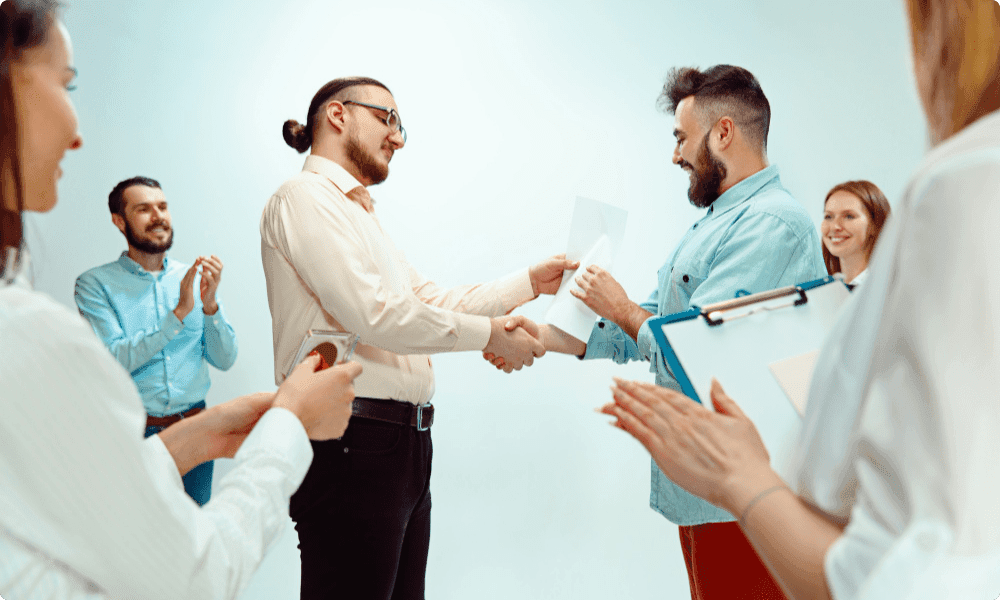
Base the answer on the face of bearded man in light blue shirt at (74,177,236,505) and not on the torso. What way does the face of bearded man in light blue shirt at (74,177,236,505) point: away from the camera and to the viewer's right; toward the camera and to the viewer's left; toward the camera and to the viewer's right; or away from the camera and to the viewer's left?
toward the camera and to the viewer's right

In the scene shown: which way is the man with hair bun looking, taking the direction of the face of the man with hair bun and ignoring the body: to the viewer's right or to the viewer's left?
to the viewer's right

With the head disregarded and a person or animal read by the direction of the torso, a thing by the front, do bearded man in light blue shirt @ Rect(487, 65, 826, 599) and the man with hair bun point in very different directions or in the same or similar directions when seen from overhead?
very different directions

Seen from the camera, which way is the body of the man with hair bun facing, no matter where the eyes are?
to the viewer's right

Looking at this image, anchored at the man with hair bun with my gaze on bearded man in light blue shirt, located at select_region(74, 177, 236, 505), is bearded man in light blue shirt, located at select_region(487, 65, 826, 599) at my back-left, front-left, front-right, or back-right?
back-right

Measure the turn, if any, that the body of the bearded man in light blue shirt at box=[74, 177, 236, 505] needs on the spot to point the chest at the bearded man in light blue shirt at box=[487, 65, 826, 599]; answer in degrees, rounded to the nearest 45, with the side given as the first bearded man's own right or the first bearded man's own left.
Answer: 0° — they already face them

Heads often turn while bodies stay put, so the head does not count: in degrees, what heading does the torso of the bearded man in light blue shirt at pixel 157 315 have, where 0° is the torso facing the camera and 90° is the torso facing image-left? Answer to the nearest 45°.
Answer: approximately 315°

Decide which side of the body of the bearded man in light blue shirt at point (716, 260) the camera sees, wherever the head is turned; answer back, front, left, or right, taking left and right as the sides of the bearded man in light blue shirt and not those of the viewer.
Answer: left

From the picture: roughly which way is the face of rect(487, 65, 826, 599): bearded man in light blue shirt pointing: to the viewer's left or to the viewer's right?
to the viewer's left

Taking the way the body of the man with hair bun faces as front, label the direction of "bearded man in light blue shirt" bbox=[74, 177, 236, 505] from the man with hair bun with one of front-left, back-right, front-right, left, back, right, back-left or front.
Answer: back-left

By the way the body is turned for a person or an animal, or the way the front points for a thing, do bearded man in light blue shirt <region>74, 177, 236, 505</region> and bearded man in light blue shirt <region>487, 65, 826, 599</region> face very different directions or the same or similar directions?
very different directions
